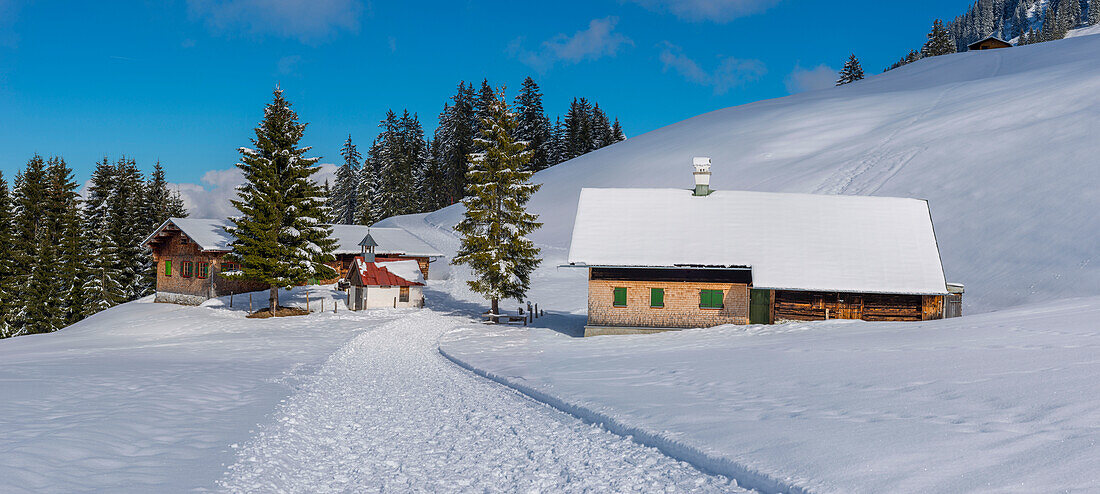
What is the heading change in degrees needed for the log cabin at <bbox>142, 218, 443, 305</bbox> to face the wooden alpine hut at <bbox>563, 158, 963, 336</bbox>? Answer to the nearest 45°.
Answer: approximately 90° to its left

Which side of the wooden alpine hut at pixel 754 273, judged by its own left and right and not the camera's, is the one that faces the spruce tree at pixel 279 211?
right

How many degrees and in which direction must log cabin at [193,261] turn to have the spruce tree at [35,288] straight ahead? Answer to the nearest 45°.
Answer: approximately 90° to its right

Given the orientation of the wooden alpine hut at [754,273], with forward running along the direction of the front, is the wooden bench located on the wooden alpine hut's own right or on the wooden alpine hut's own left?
on the wooden alpine hut's own right

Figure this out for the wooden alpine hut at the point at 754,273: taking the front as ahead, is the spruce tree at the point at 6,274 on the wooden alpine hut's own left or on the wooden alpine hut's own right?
on the wooden alpine hut's own right

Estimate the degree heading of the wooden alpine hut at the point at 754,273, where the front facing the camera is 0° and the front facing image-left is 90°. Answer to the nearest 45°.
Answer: approximately 0°

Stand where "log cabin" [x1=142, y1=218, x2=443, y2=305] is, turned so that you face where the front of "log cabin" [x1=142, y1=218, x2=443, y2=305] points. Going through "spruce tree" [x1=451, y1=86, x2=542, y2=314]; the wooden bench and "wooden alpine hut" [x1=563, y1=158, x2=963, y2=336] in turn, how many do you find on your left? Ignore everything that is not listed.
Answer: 3

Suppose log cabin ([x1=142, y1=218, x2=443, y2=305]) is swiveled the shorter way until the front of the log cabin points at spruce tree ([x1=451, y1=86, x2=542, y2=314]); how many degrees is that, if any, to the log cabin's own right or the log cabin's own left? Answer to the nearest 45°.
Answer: approximately 90° to the log cabin's own left
